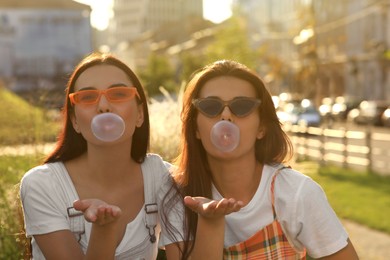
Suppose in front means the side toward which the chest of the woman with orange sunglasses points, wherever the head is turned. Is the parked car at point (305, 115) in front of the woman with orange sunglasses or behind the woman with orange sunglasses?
behind

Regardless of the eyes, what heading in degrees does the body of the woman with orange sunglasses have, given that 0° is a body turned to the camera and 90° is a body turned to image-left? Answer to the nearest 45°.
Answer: approximately 0°

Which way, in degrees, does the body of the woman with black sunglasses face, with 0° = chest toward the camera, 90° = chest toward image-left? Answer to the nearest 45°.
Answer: approximately 0°

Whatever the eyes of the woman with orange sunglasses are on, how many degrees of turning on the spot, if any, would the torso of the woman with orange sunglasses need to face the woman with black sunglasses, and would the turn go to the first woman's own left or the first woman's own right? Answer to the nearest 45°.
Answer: approximately 90° to the first woman's own left

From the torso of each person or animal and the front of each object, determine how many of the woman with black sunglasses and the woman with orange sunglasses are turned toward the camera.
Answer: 2

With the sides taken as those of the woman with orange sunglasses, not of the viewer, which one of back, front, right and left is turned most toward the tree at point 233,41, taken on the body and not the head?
back

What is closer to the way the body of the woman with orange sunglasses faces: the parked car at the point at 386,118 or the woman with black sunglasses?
the woman with black sunglasses

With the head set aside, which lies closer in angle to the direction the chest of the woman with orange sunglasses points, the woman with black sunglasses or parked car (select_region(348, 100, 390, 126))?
the woman with black sunglasses

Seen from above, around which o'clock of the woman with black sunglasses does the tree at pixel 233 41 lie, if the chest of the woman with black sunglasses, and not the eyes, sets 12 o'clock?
The tree is roughly at 6 o'clock from the woman with black sunglasses.
